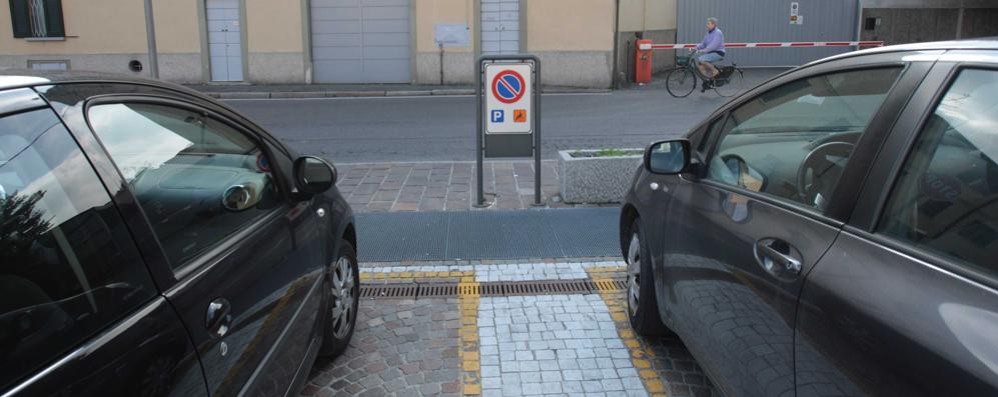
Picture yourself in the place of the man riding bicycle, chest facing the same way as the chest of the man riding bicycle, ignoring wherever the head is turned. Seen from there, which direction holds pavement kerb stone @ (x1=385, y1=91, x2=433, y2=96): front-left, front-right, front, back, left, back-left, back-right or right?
front

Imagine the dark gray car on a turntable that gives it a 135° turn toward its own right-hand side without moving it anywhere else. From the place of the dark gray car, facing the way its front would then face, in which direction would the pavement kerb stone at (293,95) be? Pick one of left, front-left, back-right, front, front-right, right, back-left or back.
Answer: back-left

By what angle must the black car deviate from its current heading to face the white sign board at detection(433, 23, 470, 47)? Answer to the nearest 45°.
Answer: approximately 45° to its left

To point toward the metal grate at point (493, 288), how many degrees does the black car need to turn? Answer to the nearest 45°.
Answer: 0° — it already faces it

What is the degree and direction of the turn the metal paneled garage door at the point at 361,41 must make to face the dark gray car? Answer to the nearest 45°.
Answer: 0° — it already faces it

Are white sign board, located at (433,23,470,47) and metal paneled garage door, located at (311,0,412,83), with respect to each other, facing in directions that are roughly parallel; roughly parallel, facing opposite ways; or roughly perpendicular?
roughly parallel

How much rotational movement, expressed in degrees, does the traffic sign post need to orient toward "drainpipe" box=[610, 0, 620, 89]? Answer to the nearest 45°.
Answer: approximately 180°

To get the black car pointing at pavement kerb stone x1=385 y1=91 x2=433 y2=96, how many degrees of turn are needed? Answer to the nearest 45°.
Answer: approximately 45° to its left

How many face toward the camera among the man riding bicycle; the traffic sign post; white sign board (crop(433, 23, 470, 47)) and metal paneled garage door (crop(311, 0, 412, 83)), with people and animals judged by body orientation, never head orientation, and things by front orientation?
3

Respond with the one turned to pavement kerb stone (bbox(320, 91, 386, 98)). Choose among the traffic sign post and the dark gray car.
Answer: the dark gray car

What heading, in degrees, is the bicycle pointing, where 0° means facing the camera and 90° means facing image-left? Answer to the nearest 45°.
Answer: approximately 90°

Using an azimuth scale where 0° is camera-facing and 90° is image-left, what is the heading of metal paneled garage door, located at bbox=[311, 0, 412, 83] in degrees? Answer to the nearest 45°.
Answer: approximately 0°

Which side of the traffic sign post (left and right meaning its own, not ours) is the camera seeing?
front

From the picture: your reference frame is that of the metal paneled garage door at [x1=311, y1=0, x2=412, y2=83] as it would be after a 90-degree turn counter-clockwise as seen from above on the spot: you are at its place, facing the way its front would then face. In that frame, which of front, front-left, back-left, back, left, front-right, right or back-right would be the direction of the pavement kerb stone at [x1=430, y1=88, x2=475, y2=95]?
front-right

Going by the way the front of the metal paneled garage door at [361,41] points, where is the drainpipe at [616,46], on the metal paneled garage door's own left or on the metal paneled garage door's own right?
on the metal paneled garage door's own left

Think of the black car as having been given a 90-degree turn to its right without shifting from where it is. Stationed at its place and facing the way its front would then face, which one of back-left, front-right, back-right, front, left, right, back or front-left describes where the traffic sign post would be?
left

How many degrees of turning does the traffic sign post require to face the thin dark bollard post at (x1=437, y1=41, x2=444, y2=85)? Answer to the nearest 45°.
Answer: approximately 180°
